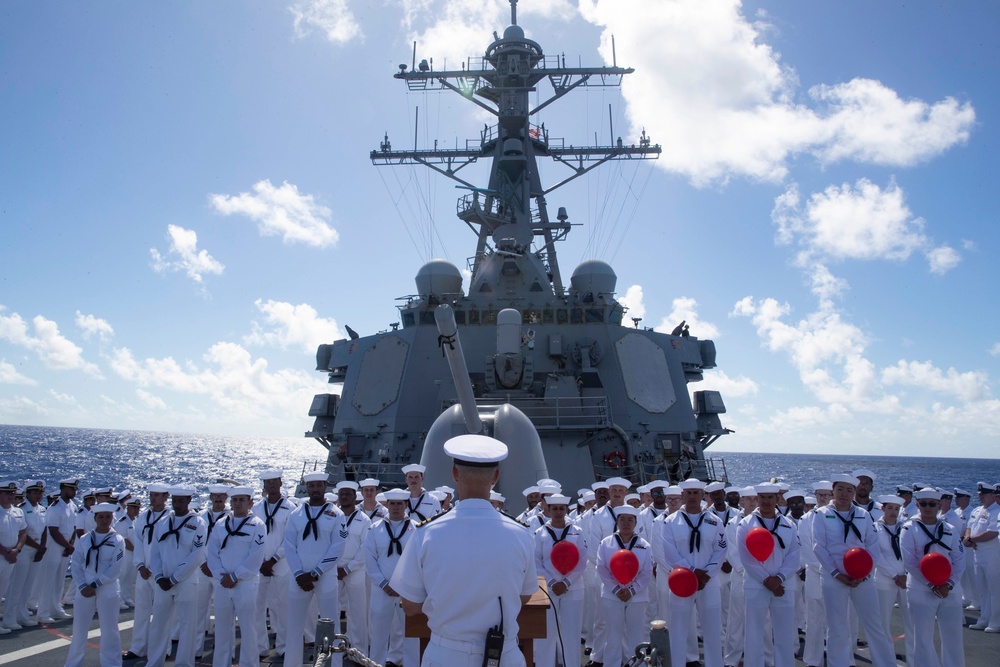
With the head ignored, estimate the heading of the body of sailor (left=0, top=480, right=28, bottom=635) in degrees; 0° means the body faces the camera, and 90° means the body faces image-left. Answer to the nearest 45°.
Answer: approximately 315°

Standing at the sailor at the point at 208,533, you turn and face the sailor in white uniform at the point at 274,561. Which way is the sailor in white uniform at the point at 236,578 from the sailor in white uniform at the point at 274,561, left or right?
right

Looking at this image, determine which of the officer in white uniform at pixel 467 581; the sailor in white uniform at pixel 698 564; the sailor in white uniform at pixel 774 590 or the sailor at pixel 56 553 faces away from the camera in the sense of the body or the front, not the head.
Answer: the officer in white uniform

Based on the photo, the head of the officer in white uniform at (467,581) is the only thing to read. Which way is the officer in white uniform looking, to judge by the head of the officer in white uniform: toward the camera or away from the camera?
away from the camera

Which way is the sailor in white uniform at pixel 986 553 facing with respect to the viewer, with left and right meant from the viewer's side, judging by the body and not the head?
facing the viewer and to the left of the viewer

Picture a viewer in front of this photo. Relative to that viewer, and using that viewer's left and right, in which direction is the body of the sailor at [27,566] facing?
facing the viewer and to the right of the viewer

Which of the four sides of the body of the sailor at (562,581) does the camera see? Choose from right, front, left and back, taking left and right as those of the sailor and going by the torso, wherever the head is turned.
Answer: front

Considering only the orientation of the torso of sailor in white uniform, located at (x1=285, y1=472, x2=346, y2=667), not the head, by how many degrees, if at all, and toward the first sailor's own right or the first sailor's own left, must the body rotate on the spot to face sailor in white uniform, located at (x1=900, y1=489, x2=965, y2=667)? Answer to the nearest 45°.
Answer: approximately 90° to the first sailor's own left

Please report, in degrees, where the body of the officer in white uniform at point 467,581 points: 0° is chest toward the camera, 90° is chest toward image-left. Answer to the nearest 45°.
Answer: approximately 180°
